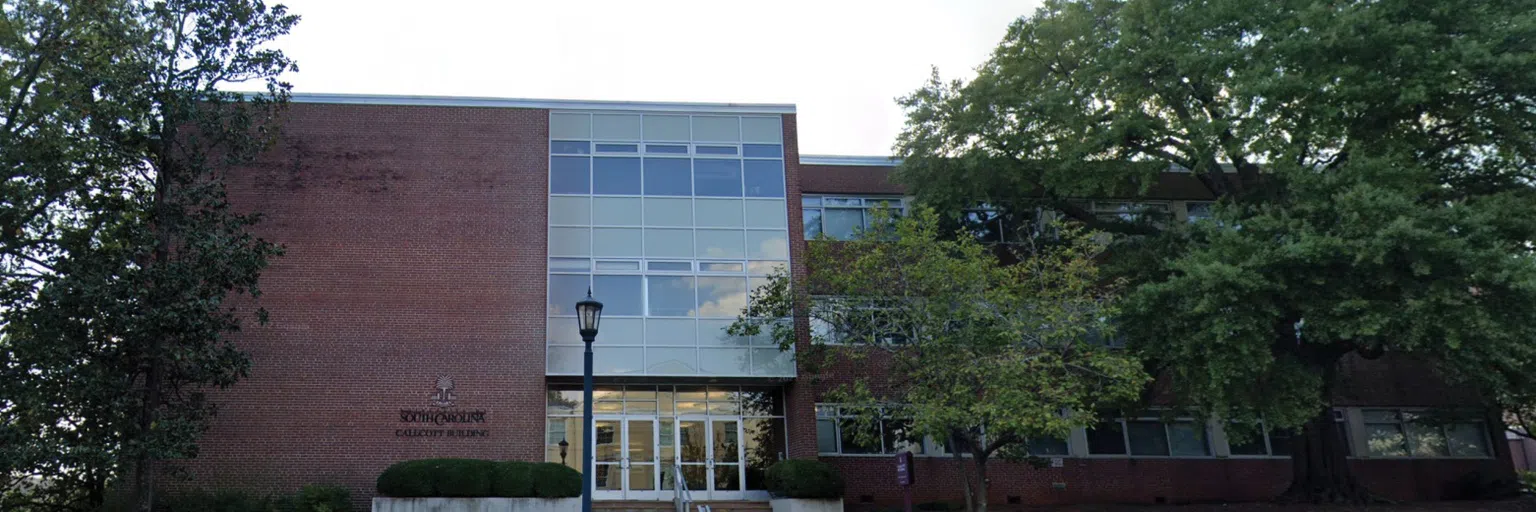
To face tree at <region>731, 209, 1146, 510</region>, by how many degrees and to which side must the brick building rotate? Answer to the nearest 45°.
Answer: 0° — it already faces it

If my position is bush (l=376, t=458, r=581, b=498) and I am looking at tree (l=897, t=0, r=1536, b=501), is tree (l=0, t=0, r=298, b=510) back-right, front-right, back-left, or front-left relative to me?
back-right

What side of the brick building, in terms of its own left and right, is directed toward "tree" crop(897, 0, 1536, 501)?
left

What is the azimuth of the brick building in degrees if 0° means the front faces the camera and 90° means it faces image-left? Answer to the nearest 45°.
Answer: approximately 0°
